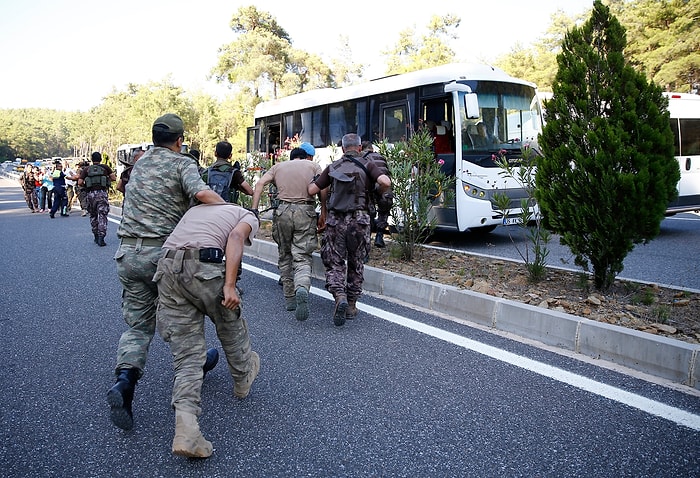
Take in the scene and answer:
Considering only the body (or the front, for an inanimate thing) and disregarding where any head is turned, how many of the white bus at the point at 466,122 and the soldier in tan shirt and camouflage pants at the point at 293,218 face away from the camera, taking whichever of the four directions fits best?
1

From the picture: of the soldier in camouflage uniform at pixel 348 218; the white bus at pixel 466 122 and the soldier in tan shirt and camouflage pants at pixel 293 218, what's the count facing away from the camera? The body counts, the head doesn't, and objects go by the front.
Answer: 2

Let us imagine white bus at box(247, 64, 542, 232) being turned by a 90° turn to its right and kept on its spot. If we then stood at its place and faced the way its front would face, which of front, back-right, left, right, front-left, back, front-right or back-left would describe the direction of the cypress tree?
front-left

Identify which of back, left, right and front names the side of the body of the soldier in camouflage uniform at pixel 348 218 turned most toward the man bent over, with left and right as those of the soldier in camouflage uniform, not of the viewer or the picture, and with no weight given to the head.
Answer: back

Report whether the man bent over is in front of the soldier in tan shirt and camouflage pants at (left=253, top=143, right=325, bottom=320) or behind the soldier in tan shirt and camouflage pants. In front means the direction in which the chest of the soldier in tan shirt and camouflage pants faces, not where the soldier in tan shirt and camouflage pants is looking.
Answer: behind

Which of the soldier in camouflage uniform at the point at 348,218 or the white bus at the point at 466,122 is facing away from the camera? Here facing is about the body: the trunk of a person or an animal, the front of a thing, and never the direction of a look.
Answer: the soldier in camouflage uniform

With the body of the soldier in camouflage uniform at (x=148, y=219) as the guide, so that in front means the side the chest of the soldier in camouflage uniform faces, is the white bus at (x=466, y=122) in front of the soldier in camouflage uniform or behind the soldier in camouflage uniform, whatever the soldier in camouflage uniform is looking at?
in front

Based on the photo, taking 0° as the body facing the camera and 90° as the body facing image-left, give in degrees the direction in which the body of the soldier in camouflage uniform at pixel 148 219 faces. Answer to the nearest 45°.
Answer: approximately 225°

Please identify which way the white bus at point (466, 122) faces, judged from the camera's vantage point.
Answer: facing the viewer and to the right of the viewer

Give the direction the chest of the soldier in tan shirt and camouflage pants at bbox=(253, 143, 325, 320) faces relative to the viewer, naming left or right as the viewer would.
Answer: facing away from the viewer

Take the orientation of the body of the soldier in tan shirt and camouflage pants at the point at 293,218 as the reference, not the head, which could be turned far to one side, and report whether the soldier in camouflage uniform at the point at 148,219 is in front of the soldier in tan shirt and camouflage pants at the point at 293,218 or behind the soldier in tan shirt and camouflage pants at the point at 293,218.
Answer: behind

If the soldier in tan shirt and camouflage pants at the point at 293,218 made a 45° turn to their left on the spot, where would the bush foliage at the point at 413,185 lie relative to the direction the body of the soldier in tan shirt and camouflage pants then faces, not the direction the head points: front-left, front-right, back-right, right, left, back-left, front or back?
right

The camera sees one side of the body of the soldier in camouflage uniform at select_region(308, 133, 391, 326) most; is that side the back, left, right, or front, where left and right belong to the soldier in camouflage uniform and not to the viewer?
back

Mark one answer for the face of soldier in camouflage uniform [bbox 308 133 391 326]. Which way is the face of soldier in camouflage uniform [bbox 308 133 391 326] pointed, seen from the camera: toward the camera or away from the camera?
away from the camera

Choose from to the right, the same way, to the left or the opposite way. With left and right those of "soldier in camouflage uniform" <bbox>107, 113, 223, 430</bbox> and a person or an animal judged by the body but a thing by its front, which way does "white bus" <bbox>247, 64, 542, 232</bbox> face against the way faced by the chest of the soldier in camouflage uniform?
to the right

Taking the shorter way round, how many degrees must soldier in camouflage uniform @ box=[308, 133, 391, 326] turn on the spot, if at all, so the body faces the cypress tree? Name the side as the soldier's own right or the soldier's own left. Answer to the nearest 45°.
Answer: approximately 90° to the soldier's own right
